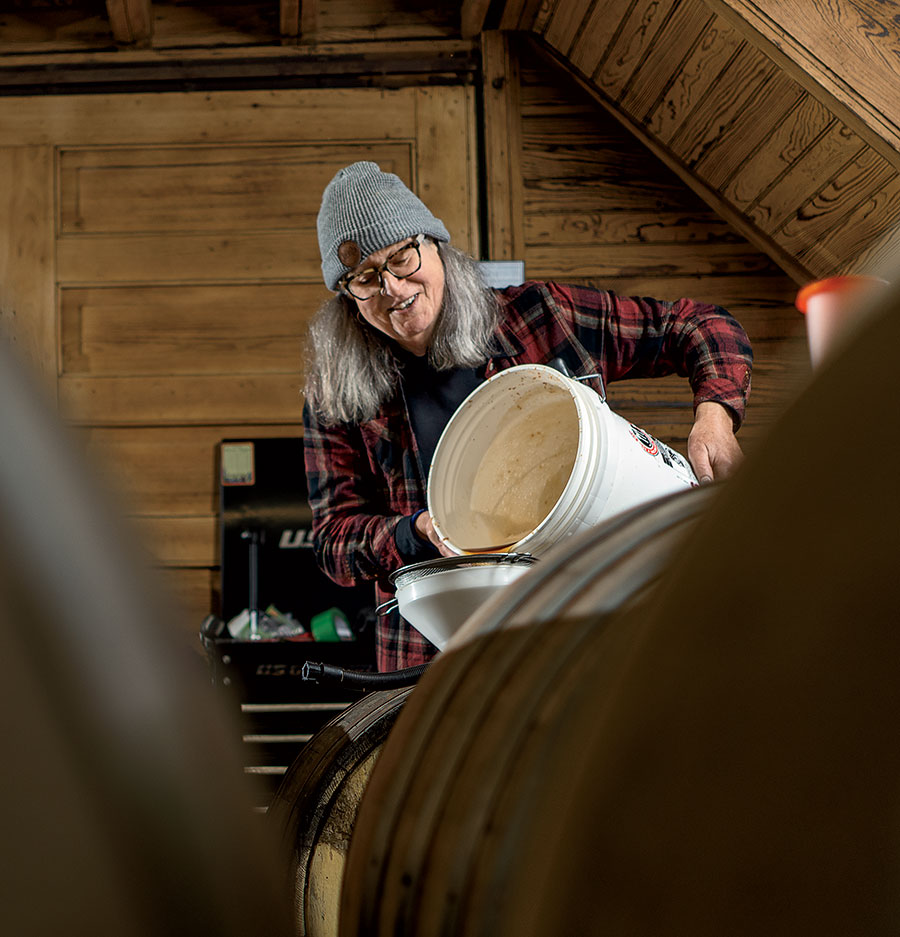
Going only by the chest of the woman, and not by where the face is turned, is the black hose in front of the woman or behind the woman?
in front

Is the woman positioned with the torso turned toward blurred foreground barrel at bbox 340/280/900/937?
yes

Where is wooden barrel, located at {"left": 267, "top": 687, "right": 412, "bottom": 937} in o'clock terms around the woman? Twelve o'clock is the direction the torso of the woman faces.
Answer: The wooden barrel is roughly at 12 o'clock from the woman.

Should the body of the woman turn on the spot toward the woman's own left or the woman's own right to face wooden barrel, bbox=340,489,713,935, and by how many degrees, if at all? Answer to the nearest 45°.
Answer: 0° — they already face it

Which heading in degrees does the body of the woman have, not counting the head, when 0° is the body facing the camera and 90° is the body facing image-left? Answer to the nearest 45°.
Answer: approximately 0°
